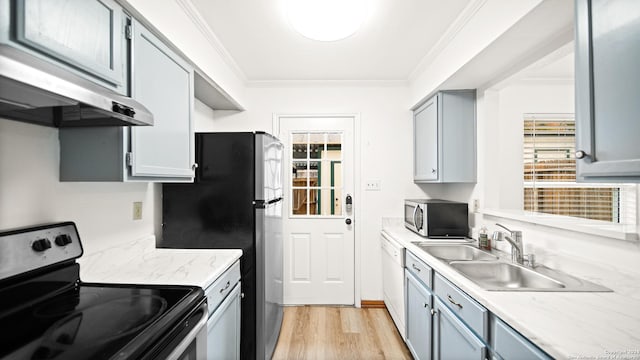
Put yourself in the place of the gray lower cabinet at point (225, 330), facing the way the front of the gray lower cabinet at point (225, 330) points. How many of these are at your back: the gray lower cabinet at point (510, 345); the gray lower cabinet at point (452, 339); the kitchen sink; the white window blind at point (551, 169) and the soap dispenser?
0

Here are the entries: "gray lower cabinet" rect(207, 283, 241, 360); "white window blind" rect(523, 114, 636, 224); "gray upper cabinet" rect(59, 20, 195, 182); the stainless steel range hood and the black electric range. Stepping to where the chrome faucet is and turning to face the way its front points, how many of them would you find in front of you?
4

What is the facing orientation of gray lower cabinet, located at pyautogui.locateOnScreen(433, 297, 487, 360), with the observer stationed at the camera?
facing the viewer and to the left of the viewer

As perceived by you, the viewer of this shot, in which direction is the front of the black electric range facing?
facing the viewer and to the right of the viewer

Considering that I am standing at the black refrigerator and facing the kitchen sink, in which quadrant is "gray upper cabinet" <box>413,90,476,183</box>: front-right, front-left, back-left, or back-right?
front-left

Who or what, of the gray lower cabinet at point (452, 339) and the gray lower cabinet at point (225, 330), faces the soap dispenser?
the gray lower cabinet at point (225, 330)

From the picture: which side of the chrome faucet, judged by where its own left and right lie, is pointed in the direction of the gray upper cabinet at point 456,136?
right

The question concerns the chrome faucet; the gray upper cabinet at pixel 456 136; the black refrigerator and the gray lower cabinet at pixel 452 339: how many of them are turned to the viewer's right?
1

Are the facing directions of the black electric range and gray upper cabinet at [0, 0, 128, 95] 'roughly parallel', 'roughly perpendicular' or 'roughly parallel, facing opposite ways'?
roughly parallel

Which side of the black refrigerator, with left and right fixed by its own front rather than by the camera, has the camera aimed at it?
right

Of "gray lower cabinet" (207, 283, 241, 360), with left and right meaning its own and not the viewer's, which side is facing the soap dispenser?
front

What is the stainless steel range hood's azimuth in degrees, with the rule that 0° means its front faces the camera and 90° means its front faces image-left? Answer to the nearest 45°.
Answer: approximately 315°

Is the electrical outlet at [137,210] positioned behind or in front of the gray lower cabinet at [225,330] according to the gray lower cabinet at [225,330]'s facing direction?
behind

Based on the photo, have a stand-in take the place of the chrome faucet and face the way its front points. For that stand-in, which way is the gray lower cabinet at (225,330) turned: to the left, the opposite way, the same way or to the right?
the opposite way

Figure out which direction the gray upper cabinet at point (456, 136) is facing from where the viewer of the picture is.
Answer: facing to the left of the viewer

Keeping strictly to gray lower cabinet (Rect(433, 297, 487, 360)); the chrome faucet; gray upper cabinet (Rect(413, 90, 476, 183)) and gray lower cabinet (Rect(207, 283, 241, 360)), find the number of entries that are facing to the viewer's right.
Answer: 1

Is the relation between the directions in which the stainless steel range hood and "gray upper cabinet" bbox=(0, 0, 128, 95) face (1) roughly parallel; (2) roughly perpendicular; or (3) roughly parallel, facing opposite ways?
roughly parallel
